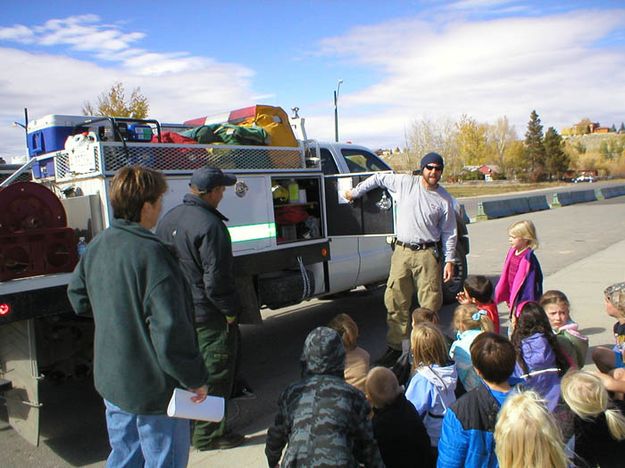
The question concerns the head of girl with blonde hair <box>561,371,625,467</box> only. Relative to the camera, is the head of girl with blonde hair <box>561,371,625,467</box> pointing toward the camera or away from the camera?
away from the camera

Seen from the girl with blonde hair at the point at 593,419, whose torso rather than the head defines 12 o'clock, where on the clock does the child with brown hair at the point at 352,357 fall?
the child with brown hair at the point at 352,357 is roughly at 11 o'clock from the girl with blonde hair at the point at 593,419.

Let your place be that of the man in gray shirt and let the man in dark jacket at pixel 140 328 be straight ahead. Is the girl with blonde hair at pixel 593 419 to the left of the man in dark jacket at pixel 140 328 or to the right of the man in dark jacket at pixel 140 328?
left

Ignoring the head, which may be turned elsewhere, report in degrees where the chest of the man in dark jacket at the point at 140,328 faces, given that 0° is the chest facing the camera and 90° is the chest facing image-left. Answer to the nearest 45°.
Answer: approximately 225°

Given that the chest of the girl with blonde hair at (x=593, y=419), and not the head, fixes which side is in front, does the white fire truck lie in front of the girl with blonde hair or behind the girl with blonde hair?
in front

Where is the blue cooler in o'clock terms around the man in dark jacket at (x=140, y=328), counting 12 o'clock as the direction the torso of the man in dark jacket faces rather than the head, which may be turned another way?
The blue cooler is roughly at 10 o'clock from the man in dark jacket.

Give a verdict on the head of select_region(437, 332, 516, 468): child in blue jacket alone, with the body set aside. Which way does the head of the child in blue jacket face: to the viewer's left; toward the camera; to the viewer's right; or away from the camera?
away from the camera

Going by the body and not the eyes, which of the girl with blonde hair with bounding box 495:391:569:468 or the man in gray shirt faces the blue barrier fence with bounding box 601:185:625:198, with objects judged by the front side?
the girl with blonde hair

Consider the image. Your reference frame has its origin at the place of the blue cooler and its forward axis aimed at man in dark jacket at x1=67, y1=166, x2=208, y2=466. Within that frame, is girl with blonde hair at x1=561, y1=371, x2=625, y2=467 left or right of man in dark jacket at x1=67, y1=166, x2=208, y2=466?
left

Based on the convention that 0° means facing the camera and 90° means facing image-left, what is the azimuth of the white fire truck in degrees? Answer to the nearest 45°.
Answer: approximately 225°

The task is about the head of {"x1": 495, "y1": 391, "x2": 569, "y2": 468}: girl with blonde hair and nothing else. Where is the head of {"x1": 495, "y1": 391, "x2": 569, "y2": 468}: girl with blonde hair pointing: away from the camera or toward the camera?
away from the camera

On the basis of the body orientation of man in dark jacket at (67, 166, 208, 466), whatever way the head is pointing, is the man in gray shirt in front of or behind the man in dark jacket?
in front

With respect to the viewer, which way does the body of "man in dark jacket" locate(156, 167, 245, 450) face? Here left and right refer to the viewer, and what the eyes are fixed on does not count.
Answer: facing to the right of the viewer

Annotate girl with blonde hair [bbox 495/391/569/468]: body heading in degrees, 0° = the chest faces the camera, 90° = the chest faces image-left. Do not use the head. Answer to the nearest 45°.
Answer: approximately 180°
